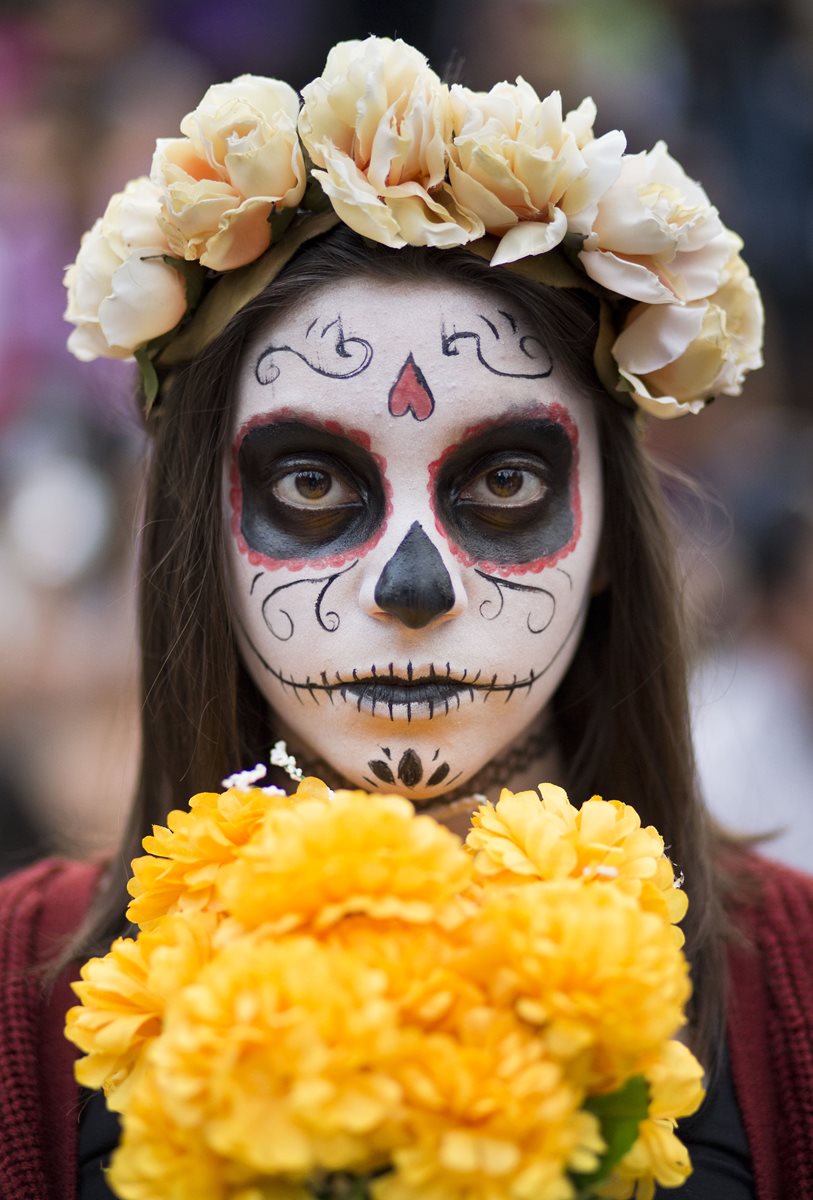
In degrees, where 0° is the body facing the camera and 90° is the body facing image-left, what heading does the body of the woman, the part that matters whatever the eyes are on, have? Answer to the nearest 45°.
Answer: approximately 0°
